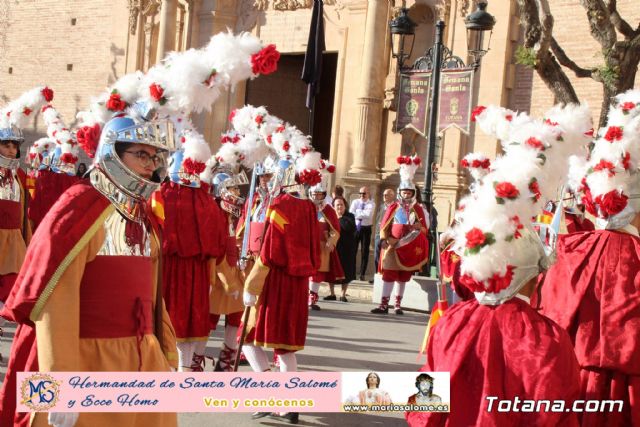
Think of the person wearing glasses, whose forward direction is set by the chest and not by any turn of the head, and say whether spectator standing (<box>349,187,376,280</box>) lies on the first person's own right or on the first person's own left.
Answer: on the first person's own left

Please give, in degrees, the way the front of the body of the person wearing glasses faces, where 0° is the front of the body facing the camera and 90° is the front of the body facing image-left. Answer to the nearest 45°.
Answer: approximately 315°

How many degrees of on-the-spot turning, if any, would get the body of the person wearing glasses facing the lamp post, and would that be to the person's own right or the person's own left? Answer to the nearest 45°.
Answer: approximately 90° to the person's own left
